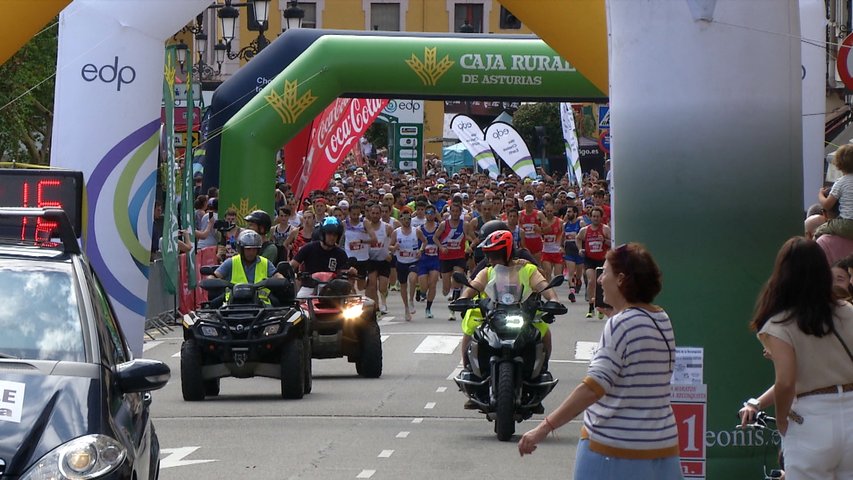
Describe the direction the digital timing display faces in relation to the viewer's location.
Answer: facing the viewer

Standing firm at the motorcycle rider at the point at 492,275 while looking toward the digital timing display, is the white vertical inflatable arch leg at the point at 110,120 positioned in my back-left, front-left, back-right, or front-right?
front-right

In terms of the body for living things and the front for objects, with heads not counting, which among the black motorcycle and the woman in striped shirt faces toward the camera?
the black motorcycle

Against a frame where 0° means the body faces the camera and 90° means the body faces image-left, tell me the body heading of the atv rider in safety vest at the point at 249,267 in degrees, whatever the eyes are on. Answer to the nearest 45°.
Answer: approximately 0°

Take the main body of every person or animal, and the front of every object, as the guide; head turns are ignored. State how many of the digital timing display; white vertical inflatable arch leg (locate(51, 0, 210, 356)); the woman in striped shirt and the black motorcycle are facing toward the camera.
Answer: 3

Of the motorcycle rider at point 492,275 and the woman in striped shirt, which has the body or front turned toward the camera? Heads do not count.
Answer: the motorcycle rider

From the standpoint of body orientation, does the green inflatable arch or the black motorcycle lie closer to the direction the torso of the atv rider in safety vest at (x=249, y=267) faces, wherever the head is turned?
the black motorcycle

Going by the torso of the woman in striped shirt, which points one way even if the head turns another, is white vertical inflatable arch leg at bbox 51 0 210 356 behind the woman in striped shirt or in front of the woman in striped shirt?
in front

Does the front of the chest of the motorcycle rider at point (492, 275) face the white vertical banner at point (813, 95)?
no

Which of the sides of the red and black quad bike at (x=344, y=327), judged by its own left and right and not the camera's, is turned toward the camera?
front

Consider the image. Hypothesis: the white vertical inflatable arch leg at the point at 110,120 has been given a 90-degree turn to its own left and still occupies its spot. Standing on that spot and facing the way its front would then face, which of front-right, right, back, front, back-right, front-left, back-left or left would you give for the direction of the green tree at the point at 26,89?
left

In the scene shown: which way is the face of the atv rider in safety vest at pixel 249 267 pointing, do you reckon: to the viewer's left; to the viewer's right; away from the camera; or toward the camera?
toward the camera

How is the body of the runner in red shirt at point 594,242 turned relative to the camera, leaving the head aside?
toward the camera

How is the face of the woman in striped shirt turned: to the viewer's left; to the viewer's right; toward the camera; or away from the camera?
to the viewer's left

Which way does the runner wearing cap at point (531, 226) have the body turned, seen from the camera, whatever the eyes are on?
toward the camera

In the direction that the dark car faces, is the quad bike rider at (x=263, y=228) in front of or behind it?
behind
